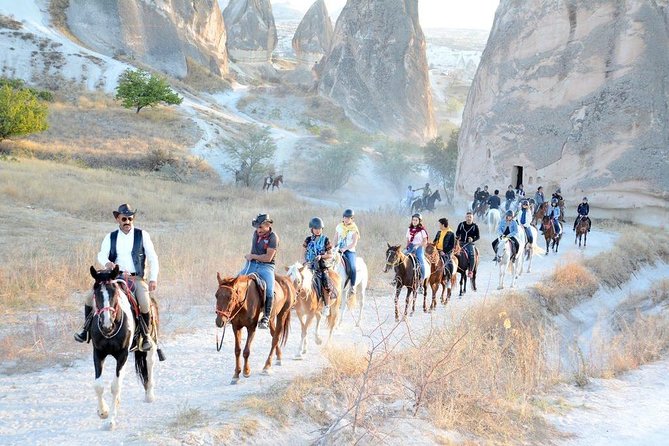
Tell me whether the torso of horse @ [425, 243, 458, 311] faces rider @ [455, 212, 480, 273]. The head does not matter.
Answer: no

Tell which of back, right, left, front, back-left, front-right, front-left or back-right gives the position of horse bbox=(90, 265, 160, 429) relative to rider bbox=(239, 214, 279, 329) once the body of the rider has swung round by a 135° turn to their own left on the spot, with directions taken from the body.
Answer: back-right

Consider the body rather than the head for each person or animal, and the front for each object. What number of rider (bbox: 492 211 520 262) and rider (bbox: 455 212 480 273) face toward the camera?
2

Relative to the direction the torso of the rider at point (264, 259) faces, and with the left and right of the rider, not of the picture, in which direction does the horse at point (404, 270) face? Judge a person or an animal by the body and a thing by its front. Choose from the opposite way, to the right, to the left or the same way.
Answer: the same way

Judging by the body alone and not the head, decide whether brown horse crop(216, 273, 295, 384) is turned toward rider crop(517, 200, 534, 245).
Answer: no

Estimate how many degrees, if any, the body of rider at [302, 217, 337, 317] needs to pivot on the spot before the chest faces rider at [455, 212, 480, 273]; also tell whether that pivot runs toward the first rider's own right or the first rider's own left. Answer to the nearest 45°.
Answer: approximately 180°

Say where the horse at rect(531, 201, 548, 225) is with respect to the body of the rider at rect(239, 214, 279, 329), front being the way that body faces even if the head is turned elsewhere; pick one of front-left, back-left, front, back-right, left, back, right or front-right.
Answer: back

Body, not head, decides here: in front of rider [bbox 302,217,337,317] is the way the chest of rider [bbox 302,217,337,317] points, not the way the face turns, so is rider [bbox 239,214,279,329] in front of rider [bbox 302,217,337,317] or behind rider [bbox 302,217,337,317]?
in front

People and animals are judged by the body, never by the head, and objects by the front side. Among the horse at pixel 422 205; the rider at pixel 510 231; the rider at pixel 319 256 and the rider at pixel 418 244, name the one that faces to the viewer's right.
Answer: the horse

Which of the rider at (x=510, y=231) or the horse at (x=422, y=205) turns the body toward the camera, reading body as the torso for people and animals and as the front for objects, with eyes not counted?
the rider

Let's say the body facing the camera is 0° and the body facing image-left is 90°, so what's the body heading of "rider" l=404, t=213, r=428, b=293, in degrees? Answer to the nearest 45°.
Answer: approximately 45°

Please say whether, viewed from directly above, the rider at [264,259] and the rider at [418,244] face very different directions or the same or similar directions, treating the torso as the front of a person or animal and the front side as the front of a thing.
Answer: same or similar directions

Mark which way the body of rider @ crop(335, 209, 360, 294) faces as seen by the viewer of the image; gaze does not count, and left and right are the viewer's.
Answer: facing the viewer and to the left of the viewer

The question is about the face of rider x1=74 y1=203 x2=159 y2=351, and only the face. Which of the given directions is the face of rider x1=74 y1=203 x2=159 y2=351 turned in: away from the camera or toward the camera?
toward the camera

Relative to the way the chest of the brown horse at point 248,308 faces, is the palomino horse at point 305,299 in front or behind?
behind

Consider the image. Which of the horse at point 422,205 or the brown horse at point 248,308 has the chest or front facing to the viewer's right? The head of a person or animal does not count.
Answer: the horse

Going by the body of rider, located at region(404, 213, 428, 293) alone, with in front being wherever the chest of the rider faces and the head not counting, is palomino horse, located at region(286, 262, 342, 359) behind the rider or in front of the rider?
in front

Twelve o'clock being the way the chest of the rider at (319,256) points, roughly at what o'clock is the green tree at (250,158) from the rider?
The green tree is roughly at 4 o'clock from the rider.
